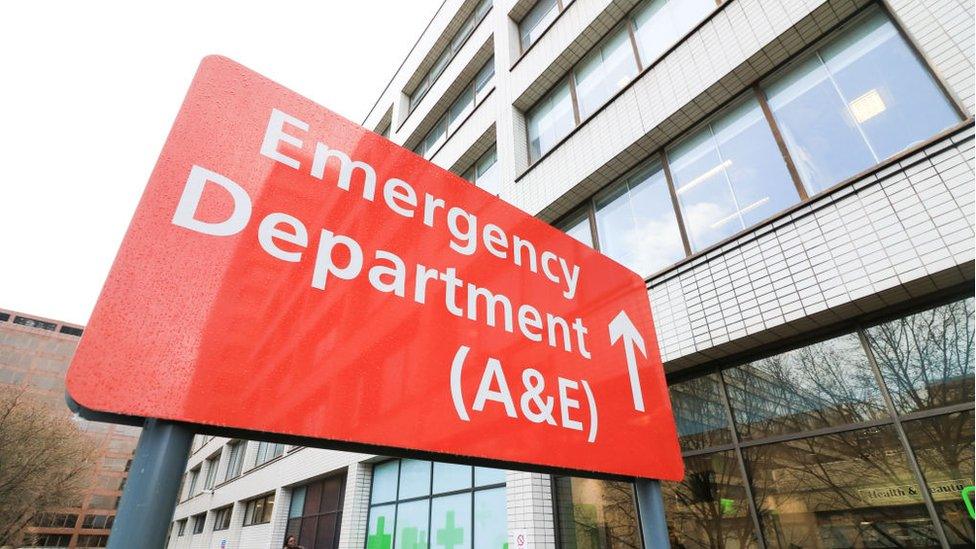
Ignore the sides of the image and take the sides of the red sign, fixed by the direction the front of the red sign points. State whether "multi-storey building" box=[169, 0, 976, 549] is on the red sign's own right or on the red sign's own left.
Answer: on the red sign's own left
